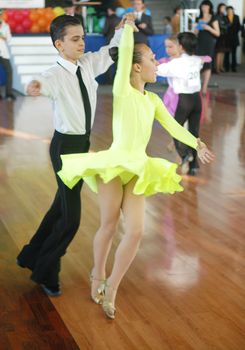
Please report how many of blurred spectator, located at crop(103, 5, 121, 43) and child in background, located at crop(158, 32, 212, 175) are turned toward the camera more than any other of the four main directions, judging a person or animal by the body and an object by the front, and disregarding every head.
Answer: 1

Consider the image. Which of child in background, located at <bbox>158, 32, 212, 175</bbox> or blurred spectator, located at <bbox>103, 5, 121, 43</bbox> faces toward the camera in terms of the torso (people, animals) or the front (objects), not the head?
the blurred spectator

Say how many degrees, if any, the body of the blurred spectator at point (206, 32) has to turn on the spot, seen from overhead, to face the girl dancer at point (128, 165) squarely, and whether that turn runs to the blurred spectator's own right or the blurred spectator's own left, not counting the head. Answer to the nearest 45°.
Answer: approximately 45° to the blurred spectator's own left

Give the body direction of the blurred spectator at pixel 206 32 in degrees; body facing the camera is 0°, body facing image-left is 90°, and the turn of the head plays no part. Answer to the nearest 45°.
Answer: approximately 45°

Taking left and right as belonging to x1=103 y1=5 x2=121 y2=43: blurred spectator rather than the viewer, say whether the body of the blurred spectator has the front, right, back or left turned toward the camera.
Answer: front

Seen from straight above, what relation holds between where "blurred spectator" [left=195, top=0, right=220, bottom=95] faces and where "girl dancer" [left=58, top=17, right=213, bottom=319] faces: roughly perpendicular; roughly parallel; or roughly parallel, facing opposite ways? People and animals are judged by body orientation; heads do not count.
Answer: roughly perpendicular

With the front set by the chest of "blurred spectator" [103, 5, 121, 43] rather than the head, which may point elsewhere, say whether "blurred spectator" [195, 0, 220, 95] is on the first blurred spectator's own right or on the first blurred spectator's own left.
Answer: on the first blurred spectator's own left

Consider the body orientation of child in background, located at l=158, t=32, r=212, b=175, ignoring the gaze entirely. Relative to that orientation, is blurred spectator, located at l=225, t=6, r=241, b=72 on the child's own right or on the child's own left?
on the child's own right

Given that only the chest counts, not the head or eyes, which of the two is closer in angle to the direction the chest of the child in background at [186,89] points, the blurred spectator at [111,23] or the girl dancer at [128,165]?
the blurred spectator

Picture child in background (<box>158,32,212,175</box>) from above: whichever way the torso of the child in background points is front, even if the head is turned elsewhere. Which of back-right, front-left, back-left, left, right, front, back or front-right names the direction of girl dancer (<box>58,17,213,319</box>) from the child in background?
back-left

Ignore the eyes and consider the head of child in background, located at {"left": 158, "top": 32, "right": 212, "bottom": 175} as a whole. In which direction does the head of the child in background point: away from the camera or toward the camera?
away from the camera

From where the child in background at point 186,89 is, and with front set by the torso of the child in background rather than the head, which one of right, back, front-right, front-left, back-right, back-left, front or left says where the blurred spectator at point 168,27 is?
front-right
